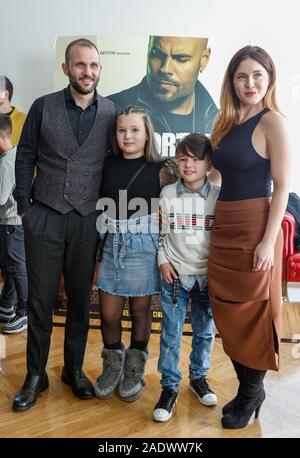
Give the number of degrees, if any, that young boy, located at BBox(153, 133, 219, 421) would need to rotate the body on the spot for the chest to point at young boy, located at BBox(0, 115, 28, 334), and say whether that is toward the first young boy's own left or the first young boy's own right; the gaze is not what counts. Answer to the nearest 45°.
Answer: approximately 135° to the first young boy's own right

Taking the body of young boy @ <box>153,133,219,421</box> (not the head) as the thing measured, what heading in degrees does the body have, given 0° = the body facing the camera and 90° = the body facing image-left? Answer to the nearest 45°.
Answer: approximately 0°
